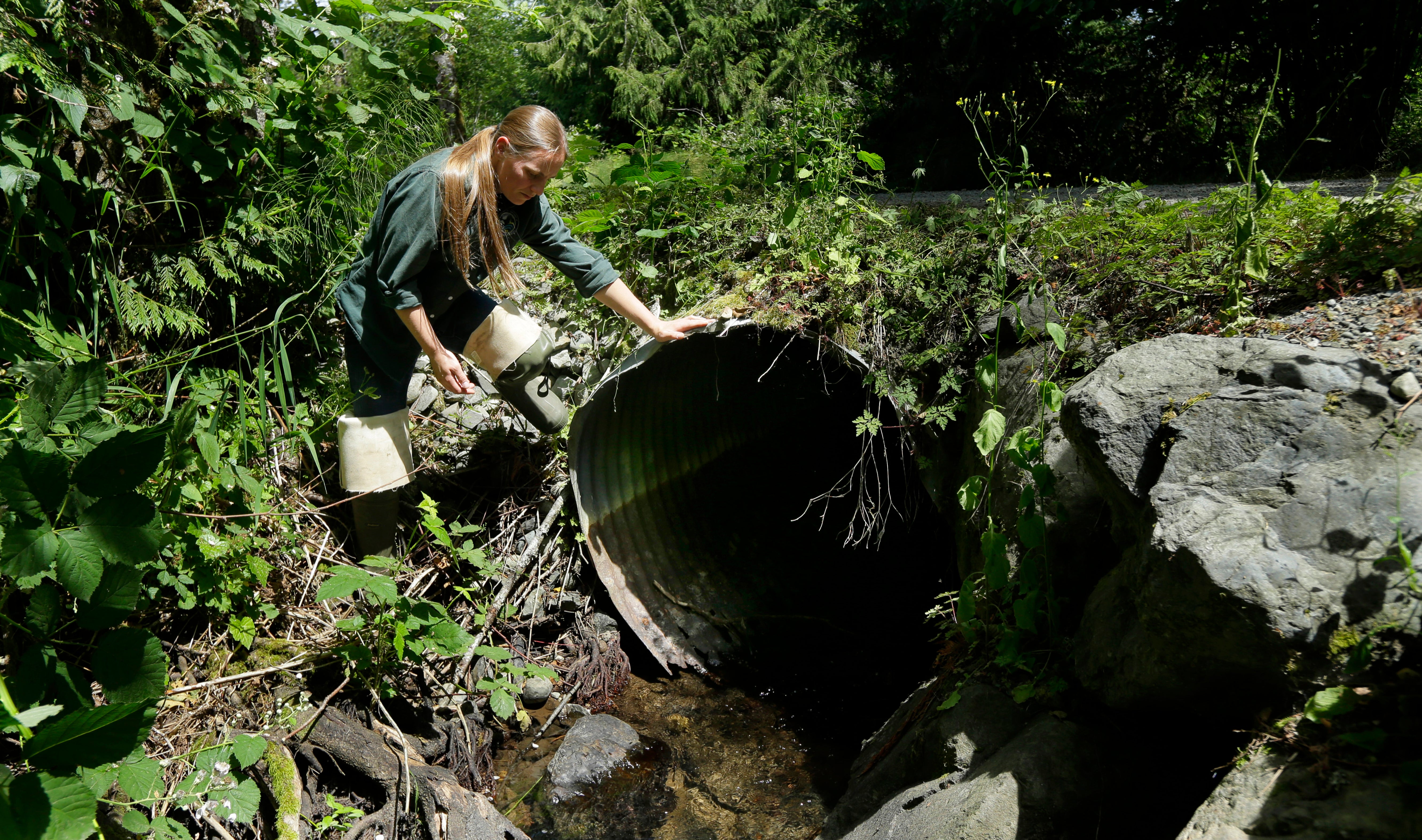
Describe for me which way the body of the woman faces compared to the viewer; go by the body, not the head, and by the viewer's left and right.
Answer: facing the viewer and to the right of the viewer

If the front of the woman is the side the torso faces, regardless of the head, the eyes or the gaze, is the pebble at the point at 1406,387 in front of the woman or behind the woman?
in front

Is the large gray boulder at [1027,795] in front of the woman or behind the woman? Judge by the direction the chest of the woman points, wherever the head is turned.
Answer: in front

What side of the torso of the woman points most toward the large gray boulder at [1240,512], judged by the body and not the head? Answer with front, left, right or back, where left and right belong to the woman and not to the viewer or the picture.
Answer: front

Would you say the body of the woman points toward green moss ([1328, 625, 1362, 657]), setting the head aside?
yes

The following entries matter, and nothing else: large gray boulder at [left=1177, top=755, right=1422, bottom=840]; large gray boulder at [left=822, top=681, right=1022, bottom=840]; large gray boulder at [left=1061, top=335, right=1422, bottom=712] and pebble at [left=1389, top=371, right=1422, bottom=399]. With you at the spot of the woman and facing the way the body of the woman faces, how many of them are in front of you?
4

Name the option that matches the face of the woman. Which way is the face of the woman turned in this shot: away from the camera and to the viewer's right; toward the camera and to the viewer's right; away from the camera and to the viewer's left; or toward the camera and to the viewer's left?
toward the camera and to the viewer's right
